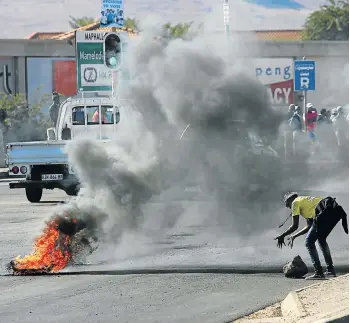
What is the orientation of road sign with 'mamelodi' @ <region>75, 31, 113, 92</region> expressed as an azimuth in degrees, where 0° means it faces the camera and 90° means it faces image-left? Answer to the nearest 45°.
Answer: approximately 0°

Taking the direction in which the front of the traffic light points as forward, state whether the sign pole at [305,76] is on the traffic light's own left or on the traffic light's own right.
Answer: on the traffic light's own left

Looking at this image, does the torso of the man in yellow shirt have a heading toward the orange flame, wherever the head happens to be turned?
yes

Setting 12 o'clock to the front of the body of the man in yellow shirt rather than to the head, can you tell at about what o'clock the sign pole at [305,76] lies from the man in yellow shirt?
The sign pole is roughly at 3 o'clock from the man in yellow shirt.

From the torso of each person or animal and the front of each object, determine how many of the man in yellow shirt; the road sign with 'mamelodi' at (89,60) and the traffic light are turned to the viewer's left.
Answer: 1

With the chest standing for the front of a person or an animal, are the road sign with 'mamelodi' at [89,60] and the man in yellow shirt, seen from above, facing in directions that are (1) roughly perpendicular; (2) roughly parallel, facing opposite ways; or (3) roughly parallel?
roughly perpendicular

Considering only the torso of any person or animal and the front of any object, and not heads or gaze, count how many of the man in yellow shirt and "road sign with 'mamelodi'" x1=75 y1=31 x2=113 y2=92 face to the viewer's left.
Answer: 1

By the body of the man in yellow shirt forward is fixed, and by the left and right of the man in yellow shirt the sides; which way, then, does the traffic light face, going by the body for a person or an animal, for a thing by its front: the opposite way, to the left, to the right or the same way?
to the left

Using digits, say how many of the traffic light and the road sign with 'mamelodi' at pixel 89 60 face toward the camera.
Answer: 2

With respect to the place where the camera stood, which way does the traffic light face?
facing the viewer

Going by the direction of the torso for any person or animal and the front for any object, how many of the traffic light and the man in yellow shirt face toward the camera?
1

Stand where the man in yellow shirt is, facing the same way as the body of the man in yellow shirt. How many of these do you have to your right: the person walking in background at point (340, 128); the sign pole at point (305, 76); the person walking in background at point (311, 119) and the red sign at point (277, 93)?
4

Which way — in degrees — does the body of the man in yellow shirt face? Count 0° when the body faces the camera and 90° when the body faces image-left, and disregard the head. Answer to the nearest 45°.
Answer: approximately 90°
